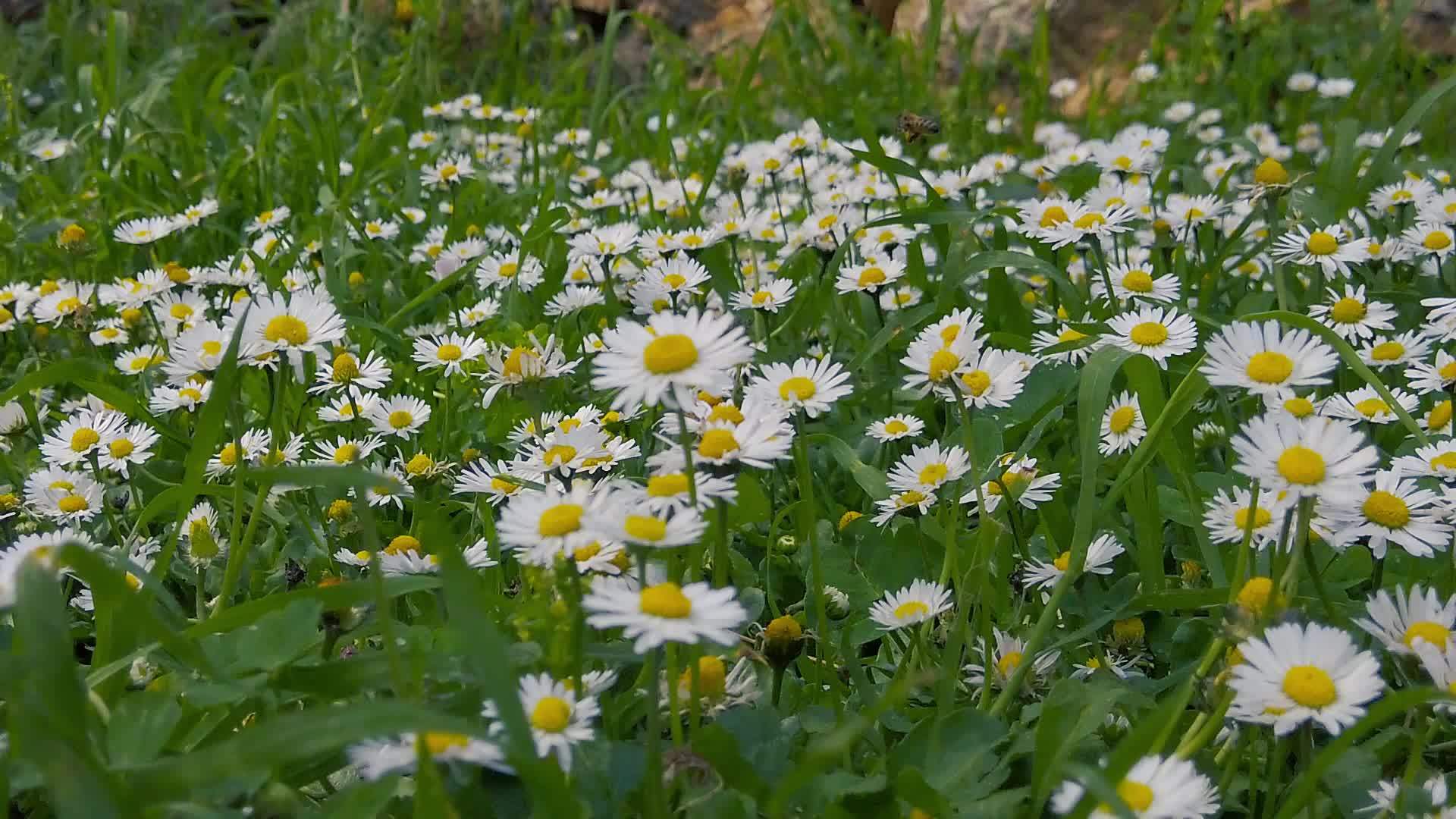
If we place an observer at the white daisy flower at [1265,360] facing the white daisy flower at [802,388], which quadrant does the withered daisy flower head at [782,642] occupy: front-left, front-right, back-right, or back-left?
front-left

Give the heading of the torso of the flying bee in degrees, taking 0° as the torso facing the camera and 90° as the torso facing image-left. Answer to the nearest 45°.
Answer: approximately 90°

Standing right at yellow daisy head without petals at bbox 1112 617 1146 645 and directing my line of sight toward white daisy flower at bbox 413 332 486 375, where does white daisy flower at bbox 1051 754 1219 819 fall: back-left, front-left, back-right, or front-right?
back-left

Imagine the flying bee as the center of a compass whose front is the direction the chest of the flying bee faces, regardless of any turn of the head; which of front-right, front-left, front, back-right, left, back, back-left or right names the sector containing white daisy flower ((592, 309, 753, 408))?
left
